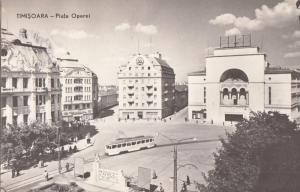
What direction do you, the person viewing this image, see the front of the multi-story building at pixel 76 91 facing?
facing the viewer

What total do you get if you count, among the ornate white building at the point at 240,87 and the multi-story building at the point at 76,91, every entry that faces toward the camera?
2

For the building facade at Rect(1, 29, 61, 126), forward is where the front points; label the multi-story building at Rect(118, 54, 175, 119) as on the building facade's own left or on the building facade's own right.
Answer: on the building facade's own left

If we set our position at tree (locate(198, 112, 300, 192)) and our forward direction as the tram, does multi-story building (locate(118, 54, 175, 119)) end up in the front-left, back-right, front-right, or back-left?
front-right

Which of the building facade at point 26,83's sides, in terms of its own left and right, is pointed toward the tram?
front

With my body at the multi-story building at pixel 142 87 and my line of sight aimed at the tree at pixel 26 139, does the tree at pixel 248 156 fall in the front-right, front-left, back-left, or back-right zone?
front-left

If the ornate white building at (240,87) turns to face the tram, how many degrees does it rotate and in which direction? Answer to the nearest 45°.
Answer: approximately 45° to its right

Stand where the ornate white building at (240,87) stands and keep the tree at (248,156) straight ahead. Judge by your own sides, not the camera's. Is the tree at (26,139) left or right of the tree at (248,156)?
right

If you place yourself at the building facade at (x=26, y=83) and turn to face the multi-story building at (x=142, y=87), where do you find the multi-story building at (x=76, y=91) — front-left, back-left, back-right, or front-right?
front-left

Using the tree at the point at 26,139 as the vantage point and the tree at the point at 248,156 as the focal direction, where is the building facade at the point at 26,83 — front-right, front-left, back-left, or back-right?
back-left

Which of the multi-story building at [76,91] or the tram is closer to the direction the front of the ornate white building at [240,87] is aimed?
the tram

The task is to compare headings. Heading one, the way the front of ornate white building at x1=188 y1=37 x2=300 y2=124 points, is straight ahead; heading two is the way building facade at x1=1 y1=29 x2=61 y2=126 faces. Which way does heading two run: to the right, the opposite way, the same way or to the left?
to the left

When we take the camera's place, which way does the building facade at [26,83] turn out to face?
facing the viewer and to the right of the viewer

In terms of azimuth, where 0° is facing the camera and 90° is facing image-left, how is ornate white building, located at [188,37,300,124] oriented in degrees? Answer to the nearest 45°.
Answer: approximately 0°
